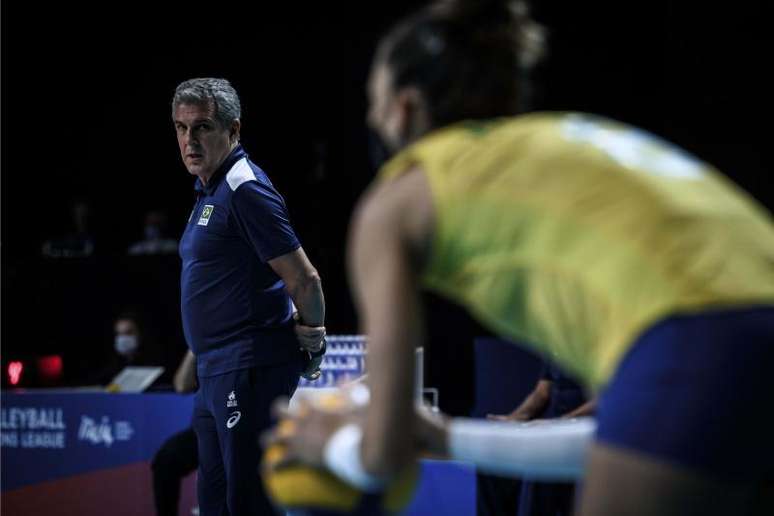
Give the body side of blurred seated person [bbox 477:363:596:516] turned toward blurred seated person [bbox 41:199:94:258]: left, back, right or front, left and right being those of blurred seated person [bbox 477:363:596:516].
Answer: right

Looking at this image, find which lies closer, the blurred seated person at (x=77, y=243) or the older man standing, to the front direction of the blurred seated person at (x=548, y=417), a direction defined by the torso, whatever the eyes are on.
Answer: the older man standing

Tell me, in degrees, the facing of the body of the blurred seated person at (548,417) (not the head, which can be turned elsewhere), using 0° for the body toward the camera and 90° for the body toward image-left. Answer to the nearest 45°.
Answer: approximately 45°

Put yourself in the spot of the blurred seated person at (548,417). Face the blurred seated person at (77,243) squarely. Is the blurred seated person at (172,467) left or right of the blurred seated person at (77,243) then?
left

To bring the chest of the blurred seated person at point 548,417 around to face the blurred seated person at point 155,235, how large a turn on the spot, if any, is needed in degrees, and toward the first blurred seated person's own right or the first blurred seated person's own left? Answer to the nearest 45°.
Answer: approximately 90° to the first blurred seated person's own right

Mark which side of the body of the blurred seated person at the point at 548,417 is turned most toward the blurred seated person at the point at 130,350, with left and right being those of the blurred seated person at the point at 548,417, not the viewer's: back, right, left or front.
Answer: right

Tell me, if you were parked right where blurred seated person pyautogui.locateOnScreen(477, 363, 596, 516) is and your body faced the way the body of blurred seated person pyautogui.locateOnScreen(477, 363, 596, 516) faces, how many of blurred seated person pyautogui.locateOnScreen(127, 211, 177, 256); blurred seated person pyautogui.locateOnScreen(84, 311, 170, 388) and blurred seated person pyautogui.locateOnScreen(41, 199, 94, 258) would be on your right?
3
